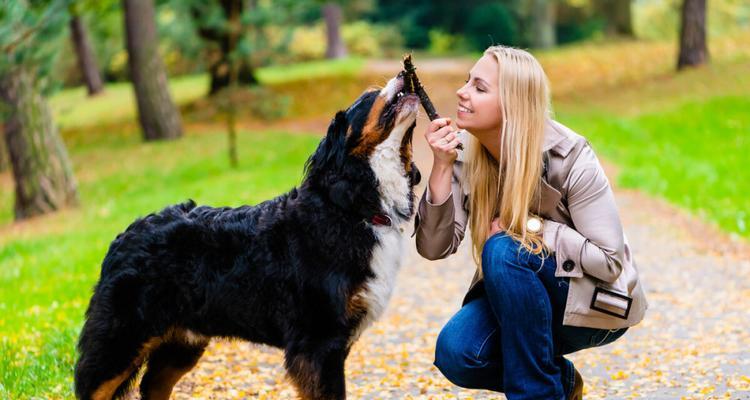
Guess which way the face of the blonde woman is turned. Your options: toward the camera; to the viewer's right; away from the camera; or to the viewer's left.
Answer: to the viewer's left

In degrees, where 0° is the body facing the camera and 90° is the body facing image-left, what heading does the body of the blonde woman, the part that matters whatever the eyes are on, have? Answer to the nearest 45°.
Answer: approximately 45°

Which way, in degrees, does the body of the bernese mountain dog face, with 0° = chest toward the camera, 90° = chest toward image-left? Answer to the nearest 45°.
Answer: approximately 270°

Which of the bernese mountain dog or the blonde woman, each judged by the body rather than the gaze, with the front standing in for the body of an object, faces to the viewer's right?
the bernese mountain dog

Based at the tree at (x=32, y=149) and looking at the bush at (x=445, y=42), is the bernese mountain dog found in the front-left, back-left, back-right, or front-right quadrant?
back-right

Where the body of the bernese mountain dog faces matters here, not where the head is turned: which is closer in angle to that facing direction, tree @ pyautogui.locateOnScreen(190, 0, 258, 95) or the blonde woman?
the blonde woman

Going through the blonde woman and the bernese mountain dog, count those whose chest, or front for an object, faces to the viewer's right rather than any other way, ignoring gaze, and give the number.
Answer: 1

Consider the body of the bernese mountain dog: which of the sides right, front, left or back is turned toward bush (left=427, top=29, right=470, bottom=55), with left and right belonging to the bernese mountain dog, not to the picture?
left

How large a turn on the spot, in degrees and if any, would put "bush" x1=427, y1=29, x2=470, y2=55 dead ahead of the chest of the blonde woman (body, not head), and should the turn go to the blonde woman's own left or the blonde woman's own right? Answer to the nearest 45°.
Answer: approximately 135° to the blonde woman's own right

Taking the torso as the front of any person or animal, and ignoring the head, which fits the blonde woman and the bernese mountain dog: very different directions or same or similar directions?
very different directions

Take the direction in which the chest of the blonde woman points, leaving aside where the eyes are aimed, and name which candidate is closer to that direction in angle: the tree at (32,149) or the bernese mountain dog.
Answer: the bernese mountain dog

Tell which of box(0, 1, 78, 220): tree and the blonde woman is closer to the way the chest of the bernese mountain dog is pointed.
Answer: the blonde woman
